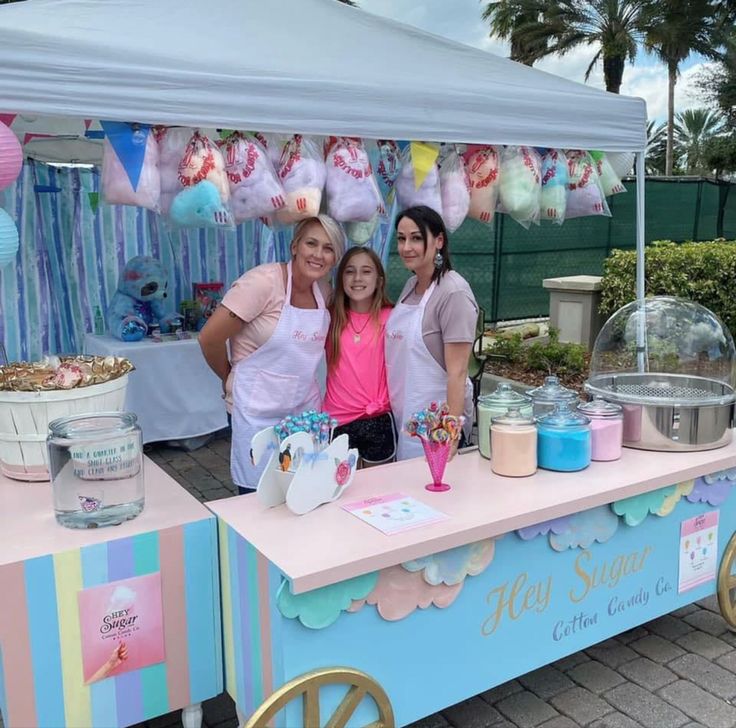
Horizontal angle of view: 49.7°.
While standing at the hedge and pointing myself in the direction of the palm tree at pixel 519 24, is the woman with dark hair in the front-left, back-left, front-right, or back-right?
back-left

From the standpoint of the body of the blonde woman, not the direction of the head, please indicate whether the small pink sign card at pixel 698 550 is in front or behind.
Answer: in front

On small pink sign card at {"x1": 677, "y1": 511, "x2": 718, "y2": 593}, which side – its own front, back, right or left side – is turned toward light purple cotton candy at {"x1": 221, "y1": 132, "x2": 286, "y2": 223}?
right

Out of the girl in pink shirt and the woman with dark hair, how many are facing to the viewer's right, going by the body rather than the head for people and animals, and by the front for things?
0

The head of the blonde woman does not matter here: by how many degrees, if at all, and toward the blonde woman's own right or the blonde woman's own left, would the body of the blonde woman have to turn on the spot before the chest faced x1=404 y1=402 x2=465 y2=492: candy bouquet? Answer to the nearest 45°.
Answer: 0° — they already face it

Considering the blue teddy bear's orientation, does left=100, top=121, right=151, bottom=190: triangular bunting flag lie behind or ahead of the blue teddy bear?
ahead

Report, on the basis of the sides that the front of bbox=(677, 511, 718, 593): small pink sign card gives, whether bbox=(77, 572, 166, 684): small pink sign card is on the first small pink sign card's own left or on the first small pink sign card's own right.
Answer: on the first small pink sign card's own right
